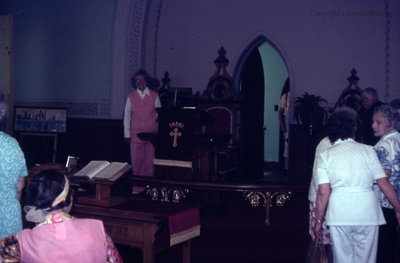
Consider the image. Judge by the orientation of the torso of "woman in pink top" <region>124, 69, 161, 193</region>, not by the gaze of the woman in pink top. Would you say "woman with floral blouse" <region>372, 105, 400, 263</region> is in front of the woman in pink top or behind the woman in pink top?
in front

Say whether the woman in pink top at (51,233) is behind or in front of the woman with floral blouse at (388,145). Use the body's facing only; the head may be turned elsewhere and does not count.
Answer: in front

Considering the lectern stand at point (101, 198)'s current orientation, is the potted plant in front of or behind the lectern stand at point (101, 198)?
behind

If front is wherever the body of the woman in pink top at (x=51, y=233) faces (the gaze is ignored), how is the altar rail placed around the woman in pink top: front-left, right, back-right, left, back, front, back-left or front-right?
front-right

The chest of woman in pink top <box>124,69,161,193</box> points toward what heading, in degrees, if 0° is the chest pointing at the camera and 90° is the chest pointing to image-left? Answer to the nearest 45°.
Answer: approximately 0°

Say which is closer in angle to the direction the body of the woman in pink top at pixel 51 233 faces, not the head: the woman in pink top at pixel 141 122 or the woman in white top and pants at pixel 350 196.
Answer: the woman in pink top

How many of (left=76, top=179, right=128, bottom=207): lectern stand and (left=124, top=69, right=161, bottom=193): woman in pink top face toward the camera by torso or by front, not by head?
2

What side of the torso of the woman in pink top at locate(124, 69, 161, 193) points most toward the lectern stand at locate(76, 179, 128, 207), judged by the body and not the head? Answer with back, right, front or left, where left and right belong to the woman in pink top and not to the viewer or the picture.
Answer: front

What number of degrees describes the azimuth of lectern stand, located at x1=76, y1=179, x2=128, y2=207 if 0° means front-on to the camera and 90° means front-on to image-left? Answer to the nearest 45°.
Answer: approximately 0°

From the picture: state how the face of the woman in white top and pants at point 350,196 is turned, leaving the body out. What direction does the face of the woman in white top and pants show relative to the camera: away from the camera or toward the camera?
away from the camera

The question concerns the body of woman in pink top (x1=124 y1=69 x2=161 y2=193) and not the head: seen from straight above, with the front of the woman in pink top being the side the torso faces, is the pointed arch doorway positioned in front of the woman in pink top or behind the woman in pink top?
behind

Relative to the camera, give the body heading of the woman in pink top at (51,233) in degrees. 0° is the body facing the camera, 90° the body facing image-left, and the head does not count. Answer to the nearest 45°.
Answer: approximately 180°
